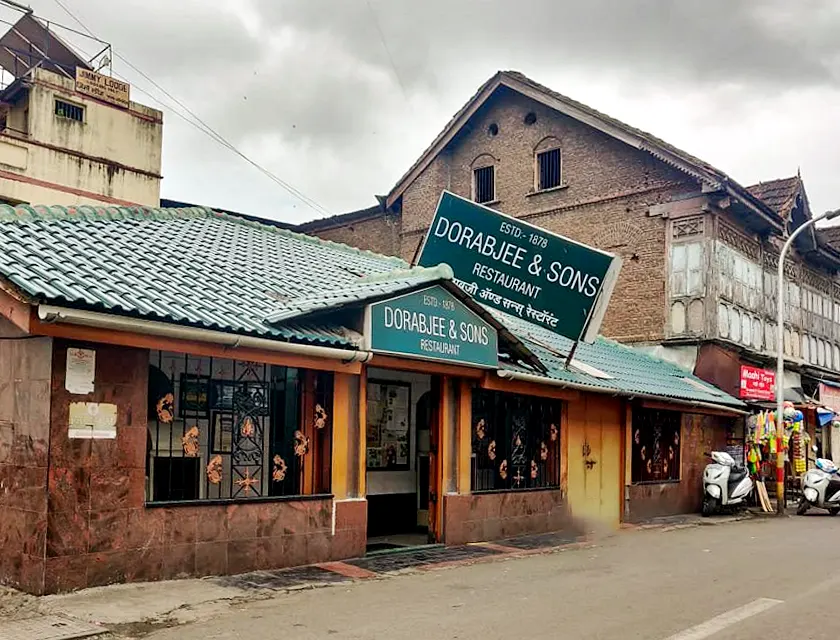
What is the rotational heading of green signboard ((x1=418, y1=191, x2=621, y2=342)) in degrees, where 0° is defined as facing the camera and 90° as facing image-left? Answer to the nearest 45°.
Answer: approximately 0°

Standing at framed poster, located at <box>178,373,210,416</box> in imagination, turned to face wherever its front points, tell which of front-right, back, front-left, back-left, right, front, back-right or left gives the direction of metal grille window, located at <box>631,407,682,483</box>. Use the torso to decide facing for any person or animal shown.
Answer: left

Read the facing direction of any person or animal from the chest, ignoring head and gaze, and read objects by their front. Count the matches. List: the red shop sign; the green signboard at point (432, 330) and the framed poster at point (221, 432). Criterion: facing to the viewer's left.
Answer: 0

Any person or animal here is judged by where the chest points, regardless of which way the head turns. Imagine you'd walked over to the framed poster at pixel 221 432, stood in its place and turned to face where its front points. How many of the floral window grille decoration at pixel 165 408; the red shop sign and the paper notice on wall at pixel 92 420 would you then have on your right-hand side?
2

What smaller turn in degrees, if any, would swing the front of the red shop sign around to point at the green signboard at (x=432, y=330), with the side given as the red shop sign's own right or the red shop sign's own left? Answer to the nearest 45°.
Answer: approximately 45° to the red shop sign's own right

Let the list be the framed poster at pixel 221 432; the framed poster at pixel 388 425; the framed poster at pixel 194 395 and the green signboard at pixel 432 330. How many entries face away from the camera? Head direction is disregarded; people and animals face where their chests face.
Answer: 0

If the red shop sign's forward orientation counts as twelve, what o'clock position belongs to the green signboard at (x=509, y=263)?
The green signboard is roughly at 2 o'clock from the red shop sign.

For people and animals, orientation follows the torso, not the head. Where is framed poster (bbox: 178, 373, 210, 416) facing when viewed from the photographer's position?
facing the viewer and to the right of the viewer

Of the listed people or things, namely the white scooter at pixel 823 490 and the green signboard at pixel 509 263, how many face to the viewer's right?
0

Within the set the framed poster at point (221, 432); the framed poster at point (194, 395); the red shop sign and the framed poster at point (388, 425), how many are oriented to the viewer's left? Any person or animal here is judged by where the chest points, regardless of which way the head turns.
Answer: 0

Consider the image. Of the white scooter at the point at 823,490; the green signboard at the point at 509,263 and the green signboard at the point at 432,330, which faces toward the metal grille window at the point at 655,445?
the white scooter

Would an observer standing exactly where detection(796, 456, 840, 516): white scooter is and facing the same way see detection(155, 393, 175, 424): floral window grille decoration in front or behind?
in front

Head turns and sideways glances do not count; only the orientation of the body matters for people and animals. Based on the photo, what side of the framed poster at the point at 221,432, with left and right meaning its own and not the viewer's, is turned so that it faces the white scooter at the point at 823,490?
left

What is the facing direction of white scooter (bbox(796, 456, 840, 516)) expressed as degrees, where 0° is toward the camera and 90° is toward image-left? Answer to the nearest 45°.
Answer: approximately 45°
